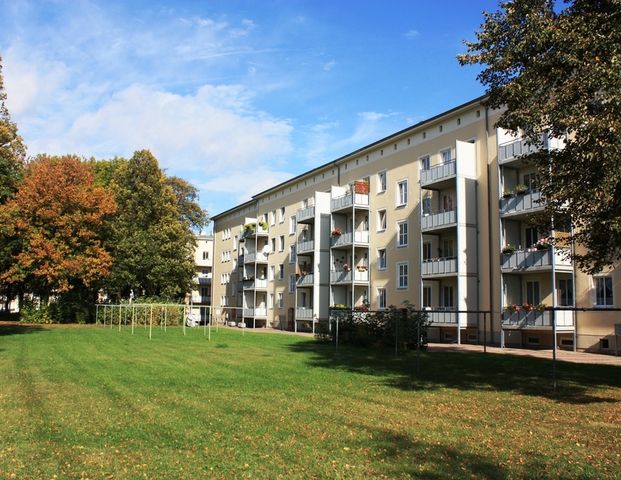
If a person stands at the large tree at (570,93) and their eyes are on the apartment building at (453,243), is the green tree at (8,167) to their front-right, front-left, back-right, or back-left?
front-left

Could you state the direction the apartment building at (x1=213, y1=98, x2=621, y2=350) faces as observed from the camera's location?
facing the viewer and to the left of the viewer

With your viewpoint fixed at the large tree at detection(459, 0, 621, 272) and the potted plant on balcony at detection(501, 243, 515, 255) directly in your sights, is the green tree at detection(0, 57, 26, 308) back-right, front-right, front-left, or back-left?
front-left

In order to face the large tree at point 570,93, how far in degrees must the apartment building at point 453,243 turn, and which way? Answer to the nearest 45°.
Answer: approximately 45° to its left

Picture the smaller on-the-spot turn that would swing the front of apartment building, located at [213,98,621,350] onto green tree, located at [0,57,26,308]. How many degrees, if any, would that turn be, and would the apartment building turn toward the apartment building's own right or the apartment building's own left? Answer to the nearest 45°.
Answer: approximately 45° to the apartment building's own right

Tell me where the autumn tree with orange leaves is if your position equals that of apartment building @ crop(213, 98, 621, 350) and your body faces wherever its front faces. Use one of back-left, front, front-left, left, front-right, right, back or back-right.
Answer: front-right

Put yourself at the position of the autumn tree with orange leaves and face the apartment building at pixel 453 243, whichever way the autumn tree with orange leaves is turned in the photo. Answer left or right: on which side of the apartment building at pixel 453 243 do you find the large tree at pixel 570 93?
right
